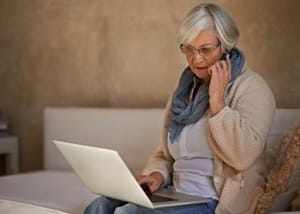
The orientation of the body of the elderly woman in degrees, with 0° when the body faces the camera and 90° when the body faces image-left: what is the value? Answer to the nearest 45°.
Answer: approximately 45°

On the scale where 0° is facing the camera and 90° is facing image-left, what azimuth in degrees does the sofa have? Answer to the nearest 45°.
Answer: approximately 0°
